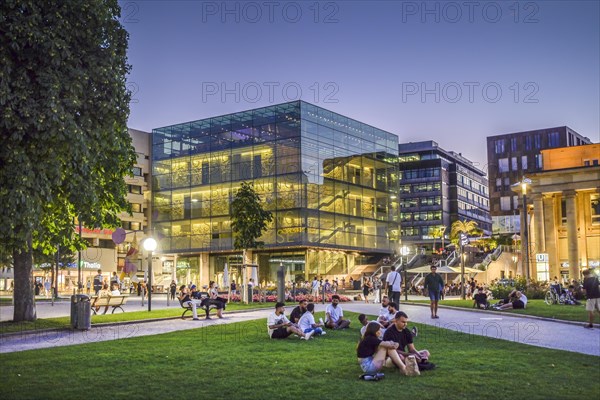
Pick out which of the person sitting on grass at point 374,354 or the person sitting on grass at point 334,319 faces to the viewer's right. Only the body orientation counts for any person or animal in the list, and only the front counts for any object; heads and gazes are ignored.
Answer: the person sitting on grass at point 374,354

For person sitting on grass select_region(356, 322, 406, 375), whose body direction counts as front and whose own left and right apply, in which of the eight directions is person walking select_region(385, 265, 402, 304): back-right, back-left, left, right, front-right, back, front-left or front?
left

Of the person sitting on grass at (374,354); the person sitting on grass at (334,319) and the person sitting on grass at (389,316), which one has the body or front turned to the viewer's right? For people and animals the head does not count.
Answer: the person sitting on grass at (374,354)

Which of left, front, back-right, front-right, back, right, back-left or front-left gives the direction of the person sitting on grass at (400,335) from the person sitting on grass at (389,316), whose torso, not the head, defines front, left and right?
front-left

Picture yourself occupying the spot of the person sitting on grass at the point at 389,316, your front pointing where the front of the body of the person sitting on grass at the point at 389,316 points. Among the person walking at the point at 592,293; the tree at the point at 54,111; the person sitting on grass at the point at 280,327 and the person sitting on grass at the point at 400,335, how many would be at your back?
1

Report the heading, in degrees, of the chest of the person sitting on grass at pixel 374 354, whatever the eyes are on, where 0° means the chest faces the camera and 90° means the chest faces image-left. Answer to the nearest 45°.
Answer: approximately 270°

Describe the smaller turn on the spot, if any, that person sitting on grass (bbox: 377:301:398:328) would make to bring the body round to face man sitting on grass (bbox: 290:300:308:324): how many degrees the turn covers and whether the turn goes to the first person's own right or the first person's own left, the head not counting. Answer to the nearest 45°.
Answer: approximately 90° to the first person's own right

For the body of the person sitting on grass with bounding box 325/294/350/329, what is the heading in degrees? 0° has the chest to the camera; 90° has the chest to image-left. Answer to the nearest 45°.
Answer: approximately 0°

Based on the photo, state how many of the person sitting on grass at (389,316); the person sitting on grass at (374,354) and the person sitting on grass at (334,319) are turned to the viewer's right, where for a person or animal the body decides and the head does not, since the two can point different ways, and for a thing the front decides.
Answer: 1

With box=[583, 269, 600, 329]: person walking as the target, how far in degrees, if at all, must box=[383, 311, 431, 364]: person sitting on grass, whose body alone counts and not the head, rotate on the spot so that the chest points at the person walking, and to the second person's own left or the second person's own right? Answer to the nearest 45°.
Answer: approximately 90° to the second person's own left

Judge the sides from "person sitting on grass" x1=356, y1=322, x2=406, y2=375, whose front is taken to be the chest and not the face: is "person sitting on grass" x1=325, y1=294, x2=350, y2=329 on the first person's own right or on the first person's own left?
on the first person's own left
